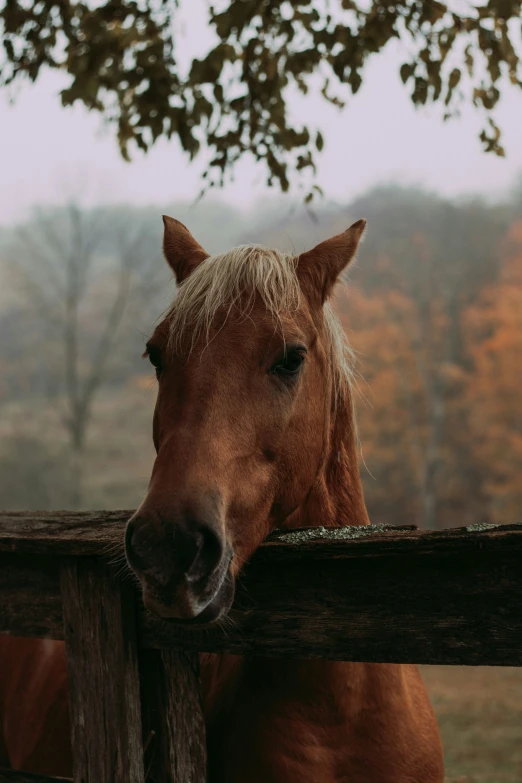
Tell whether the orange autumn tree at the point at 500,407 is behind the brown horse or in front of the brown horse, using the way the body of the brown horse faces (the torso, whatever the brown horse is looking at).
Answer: behind

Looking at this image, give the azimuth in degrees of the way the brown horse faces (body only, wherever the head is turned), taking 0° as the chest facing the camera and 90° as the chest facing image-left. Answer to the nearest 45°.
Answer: approximately 45°
